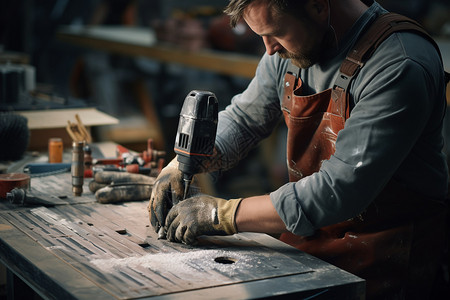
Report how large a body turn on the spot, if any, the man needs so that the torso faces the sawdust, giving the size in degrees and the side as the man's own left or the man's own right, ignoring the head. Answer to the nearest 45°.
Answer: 0° — they already face it

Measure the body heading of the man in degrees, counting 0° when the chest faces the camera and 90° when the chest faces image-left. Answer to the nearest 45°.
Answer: approximately 45°

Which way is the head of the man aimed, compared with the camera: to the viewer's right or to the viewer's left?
to the viewer's left
